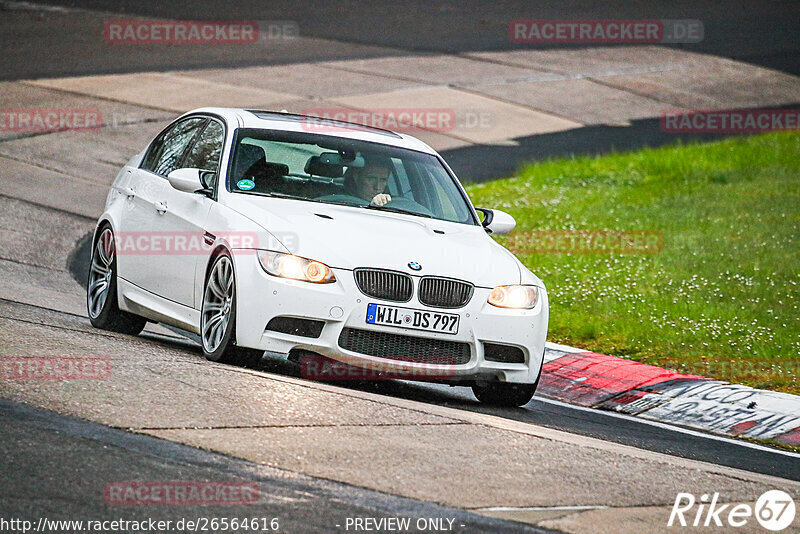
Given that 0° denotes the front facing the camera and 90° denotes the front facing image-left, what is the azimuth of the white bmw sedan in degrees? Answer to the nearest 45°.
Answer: approximately 315°

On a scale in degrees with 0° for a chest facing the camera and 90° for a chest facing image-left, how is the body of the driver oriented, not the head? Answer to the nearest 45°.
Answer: approximately 315°
